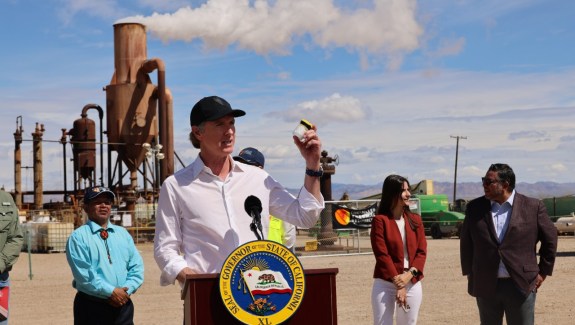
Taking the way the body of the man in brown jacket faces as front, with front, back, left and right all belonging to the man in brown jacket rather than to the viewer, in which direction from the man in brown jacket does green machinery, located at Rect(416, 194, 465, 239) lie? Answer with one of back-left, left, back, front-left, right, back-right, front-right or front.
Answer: back

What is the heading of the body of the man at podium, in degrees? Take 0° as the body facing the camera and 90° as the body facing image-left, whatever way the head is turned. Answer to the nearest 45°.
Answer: approximately 315°

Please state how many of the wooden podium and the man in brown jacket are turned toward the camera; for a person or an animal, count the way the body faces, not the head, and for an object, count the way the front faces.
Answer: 2

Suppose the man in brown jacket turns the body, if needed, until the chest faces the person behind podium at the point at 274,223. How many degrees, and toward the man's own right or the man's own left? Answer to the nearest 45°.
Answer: approximately 90° to the man's own right

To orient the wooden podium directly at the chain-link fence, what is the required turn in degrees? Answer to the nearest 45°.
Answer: approximately 180°

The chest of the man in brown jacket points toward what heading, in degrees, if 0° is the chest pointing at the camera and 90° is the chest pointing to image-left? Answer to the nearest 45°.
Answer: approximately 0°

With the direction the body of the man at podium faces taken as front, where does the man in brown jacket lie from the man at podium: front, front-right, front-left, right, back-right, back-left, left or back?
left

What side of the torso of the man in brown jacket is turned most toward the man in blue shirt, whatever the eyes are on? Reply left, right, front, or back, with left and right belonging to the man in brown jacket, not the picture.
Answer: right

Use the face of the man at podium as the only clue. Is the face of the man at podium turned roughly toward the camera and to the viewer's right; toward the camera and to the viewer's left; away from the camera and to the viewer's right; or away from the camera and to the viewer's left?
toward the camera and to the viewer's right

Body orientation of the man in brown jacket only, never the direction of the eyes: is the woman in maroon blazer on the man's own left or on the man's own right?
on the man's own right

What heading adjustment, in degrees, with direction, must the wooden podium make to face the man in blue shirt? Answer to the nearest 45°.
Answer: approximately 135° to its right

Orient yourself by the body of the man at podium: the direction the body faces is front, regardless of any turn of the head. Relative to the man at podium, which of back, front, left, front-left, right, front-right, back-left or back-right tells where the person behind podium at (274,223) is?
back-left
